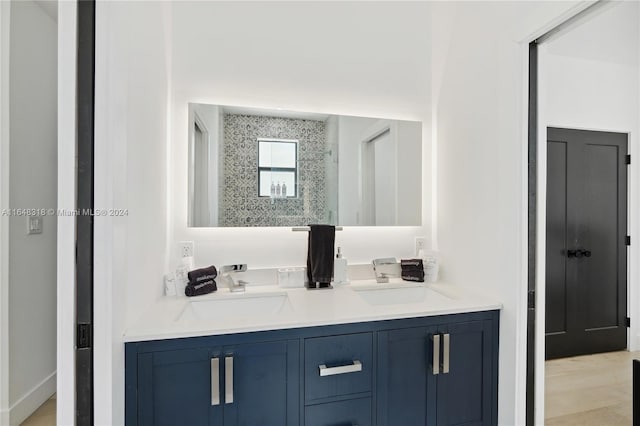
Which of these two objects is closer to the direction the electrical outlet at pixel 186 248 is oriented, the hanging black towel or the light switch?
the light switch

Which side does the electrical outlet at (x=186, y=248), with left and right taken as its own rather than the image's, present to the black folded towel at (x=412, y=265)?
left

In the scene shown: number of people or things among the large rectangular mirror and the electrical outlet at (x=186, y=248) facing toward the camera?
2

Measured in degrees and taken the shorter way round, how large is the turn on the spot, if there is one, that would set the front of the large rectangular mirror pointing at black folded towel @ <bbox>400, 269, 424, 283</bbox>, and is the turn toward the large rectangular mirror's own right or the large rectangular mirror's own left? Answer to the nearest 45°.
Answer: approximately 90° to the large rectangular mirror's own left

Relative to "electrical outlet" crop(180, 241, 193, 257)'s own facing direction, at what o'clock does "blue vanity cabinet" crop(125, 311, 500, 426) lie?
The blue vanity cabinet is roughly at 11 o'clock from the electrical outlet.

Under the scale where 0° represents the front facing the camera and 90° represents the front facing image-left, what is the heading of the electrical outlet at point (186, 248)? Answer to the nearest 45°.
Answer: approximately 0°

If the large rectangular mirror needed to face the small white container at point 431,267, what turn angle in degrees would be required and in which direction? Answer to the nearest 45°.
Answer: approximately 90° to its left

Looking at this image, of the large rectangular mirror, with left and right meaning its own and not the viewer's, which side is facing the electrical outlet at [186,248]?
right
